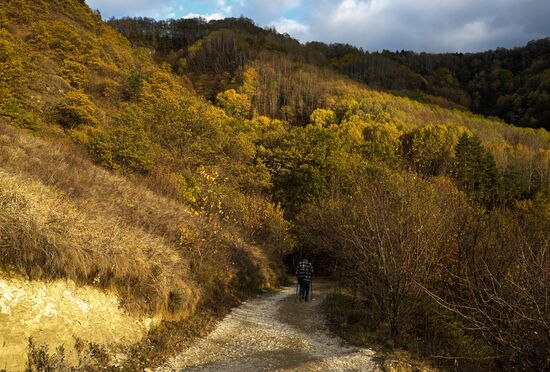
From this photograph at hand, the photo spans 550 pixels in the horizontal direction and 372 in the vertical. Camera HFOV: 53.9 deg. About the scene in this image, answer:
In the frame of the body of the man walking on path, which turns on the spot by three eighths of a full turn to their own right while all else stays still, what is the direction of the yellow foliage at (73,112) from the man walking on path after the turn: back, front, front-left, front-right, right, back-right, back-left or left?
back

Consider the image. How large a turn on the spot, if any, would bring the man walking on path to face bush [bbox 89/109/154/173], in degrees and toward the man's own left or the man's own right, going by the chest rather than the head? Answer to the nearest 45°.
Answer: approximately 45° to the man's own left

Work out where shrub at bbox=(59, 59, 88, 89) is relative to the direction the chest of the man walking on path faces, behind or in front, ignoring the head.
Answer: in front

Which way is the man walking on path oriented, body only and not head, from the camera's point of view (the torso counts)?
away from the camera
